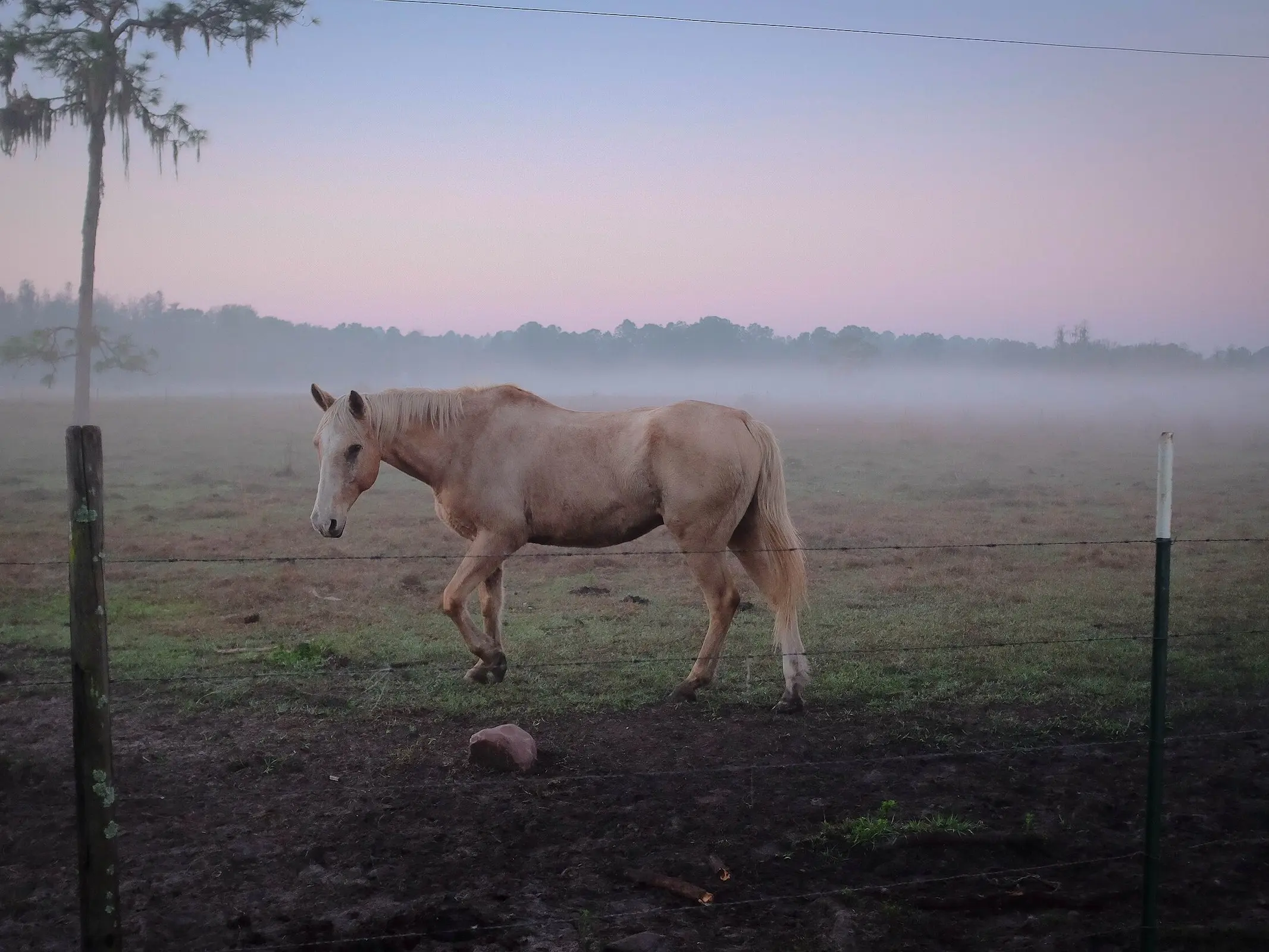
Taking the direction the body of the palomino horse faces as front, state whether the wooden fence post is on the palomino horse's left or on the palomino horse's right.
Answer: on the palomino horse's left

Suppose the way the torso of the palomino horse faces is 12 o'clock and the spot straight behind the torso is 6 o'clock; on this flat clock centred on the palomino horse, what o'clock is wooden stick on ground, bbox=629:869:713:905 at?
The wooden stick on ground is roughly at 9 o'clock from the palomino horse.

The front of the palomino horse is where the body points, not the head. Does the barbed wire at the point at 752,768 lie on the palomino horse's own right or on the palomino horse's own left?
on the palomino horse's own left

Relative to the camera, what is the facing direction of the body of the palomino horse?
to the viewer's left
